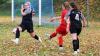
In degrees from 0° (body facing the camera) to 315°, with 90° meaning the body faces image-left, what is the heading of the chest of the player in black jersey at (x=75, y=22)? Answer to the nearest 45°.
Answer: approximately 135°
